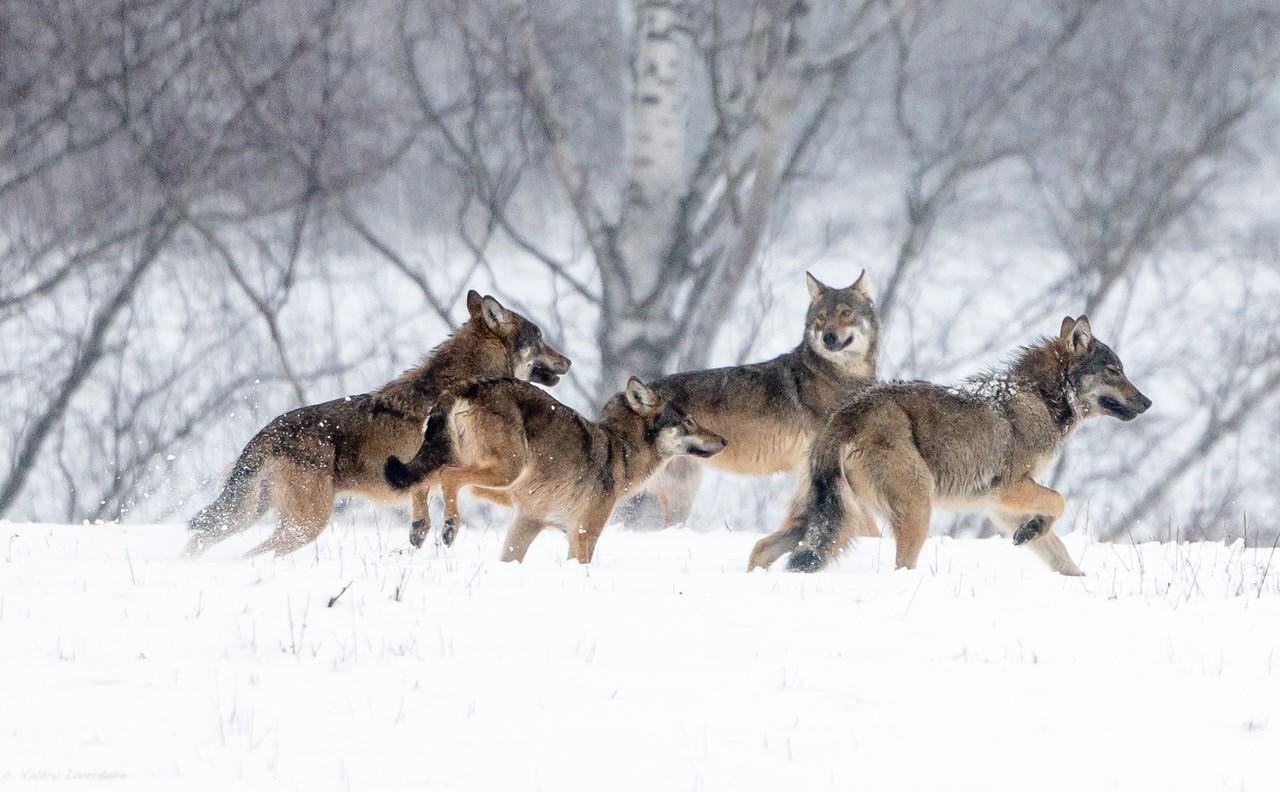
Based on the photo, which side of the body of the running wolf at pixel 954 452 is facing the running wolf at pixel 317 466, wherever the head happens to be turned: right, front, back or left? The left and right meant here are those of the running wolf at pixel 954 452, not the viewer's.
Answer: back

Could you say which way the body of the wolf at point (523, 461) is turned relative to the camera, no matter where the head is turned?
to the viewer's right

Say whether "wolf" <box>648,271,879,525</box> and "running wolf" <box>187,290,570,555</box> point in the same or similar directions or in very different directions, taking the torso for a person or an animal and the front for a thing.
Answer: same or similar directions

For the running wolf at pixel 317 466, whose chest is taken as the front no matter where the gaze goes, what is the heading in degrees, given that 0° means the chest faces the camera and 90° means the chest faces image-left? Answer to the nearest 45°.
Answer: approximately 270°

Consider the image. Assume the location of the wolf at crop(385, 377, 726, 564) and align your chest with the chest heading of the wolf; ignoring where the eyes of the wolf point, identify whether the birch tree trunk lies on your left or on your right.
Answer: on your left

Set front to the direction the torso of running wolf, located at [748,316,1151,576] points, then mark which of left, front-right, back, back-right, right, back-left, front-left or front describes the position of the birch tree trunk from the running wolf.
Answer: back-left

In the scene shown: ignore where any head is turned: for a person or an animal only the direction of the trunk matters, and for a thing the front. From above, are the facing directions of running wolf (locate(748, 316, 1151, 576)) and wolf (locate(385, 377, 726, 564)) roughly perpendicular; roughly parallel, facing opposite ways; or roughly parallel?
roughly parallel

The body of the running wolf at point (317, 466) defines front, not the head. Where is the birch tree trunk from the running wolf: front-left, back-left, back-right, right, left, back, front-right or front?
front-left

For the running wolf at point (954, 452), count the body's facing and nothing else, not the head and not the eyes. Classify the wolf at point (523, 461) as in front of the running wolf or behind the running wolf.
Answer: behind

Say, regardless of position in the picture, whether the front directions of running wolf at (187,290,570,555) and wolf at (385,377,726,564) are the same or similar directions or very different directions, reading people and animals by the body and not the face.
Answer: same or similar directions

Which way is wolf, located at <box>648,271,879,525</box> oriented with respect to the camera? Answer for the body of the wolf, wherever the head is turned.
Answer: to the viewer's right

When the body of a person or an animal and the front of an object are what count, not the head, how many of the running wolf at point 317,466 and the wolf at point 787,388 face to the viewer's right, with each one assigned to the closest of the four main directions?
2

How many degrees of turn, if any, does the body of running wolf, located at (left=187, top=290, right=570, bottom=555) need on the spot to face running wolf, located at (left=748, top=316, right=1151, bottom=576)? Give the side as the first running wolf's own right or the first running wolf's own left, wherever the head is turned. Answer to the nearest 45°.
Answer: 0° — it already faces it

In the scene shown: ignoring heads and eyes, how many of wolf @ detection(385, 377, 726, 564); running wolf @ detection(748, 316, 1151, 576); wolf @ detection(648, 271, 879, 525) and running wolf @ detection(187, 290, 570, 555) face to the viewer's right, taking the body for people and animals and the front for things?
4

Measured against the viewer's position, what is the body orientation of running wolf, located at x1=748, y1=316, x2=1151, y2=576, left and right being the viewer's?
facing to the right of the viewer
